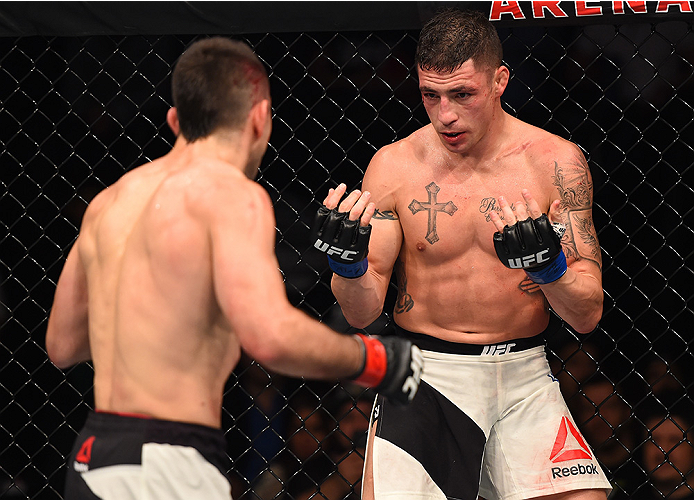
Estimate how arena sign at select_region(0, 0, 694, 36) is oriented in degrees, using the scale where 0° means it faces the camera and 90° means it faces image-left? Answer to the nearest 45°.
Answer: approximately 0°

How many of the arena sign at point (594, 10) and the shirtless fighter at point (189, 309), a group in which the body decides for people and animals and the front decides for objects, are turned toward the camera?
1

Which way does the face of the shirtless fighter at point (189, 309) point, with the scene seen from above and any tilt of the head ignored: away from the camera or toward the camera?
away from the camera

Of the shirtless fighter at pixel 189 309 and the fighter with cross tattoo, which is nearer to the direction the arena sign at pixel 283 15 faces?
the shirtless fighter

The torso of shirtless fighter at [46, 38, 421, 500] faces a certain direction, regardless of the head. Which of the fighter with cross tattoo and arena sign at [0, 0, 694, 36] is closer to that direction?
the fighter with cross tattoo

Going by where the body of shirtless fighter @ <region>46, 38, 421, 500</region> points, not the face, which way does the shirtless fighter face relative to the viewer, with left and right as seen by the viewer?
facing away from the viewer and to the right of the viewer

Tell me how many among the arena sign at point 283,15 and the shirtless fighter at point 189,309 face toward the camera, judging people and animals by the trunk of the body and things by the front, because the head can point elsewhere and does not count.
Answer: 1

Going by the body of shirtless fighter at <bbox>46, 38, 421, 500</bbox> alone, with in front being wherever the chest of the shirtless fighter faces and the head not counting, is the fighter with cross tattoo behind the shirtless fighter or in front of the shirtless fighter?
in front

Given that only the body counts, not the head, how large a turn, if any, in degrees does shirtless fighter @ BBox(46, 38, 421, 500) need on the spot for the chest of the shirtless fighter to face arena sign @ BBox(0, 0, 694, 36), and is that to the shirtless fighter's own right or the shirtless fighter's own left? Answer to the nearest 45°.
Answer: approximately 45° to the shirtless fighter's own left

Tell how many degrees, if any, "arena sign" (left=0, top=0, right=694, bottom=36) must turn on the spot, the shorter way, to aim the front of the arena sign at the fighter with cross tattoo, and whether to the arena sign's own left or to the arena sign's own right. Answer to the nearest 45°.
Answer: approximately 45° to the arena sign's own left
